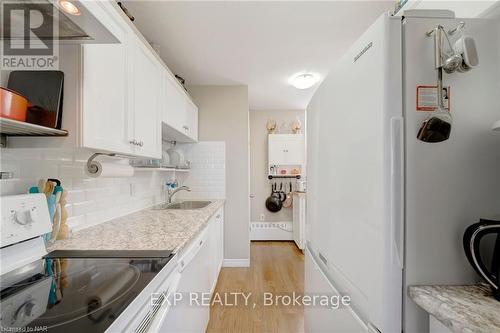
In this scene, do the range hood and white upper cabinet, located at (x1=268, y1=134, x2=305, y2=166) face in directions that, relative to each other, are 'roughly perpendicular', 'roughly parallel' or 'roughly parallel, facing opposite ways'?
roughly perpendicular

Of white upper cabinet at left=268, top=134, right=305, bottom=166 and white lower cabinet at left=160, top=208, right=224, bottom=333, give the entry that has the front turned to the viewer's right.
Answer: the white lower cabinet

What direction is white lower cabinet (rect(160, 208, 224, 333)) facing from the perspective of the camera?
to the viewer's right

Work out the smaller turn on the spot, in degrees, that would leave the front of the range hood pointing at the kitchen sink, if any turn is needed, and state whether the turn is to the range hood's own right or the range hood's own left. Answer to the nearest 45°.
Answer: approximately 90° to the range hood's own left

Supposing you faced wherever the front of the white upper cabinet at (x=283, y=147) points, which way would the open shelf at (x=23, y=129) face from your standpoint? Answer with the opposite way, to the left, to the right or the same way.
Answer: to the left

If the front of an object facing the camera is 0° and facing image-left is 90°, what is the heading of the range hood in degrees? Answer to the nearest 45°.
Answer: approximately 315°

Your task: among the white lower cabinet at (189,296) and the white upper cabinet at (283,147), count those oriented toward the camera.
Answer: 1

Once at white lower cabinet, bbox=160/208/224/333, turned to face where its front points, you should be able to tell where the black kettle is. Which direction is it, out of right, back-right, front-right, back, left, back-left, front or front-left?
front-right

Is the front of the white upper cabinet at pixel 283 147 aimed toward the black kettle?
yes

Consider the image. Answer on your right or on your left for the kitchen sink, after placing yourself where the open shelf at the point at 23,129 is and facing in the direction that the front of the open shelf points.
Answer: on your left

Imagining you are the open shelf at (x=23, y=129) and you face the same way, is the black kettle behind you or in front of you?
in front
